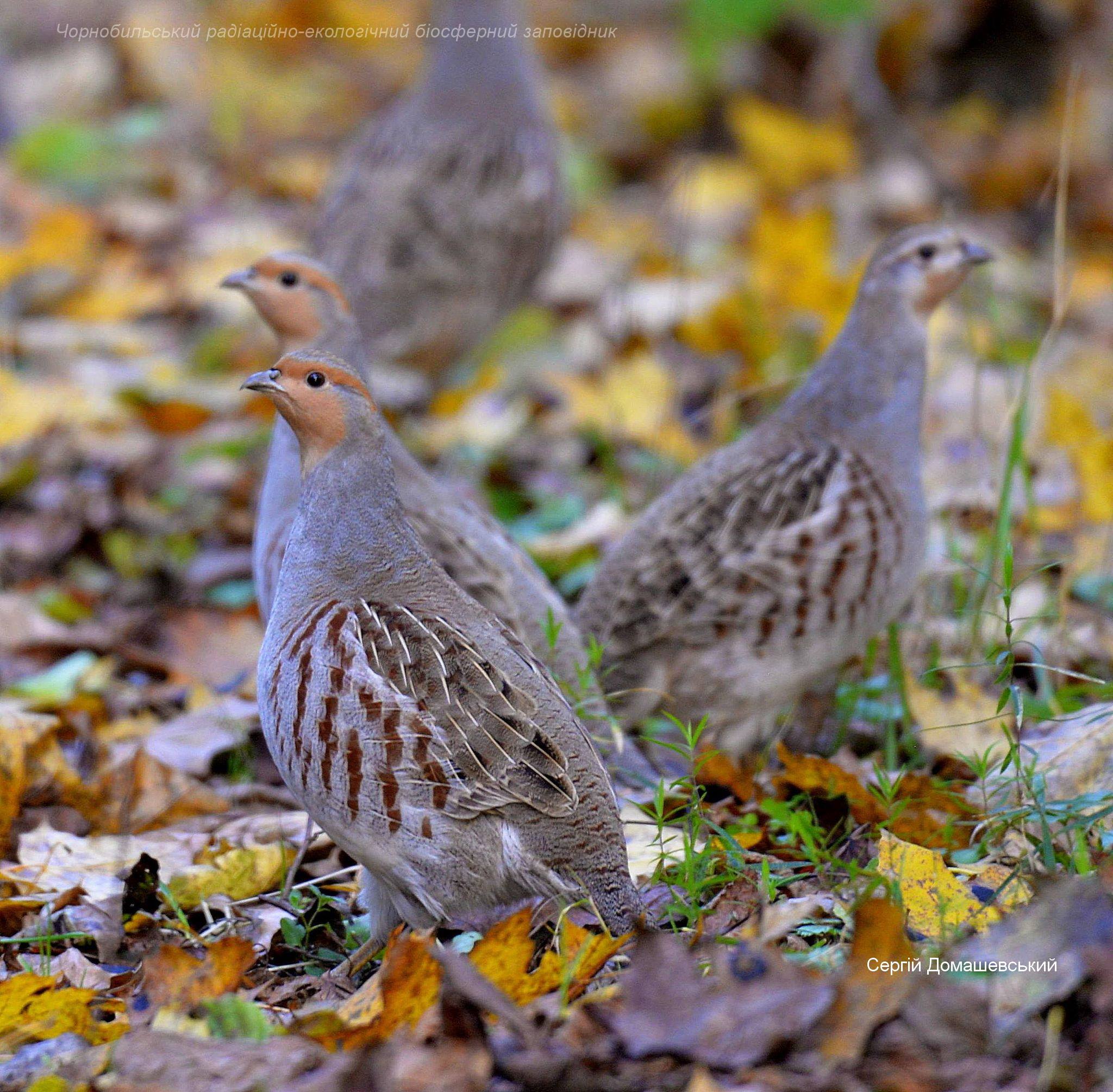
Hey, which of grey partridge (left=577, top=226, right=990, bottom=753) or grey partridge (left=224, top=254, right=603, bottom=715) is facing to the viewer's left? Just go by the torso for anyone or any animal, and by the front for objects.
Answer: grey partridge (left=224, top=254, right=603, bottom=715)

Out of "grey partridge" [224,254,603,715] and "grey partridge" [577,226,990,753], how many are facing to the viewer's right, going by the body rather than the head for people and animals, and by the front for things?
1

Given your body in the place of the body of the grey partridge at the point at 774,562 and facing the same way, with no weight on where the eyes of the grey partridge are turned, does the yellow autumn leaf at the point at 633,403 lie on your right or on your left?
on your left

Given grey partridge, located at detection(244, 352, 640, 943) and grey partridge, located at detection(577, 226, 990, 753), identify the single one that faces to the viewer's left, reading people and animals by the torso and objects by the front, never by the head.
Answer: grey partridge, located at detection(244, 352, 640, 943)

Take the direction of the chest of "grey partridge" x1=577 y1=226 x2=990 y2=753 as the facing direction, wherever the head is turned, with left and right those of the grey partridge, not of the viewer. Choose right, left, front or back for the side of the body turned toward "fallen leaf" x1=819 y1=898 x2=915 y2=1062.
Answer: right

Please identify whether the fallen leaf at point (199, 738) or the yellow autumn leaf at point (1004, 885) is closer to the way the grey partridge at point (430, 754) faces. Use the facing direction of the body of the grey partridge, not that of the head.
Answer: the fallen leaf

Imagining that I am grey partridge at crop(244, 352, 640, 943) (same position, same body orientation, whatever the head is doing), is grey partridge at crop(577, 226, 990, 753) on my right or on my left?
on my right

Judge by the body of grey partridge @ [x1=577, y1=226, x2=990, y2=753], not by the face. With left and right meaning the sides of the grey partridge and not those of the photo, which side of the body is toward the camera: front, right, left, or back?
right

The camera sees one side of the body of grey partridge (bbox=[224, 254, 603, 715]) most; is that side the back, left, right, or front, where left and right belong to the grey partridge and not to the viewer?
left

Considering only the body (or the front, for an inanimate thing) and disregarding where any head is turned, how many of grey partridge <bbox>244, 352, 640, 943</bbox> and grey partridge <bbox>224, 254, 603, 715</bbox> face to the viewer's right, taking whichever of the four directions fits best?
0

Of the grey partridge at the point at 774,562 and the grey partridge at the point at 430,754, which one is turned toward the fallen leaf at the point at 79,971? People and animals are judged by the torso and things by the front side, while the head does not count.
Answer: the grey partridge at the point at 430,754

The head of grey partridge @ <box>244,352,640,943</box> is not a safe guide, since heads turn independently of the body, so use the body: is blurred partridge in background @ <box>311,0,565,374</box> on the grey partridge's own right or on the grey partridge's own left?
on the grey partridge's own right

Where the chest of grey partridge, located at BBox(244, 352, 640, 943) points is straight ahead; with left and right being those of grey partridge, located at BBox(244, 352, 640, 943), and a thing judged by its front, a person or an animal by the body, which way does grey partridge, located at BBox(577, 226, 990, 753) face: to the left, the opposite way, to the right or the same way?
the opposite way

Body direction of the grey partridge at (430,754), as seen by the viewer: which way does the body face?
to the viewer's left

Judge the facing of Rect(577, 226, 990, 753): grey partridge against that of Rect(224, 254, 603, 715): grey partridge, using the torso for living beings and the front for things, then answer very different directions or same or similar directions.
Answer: very different directions
